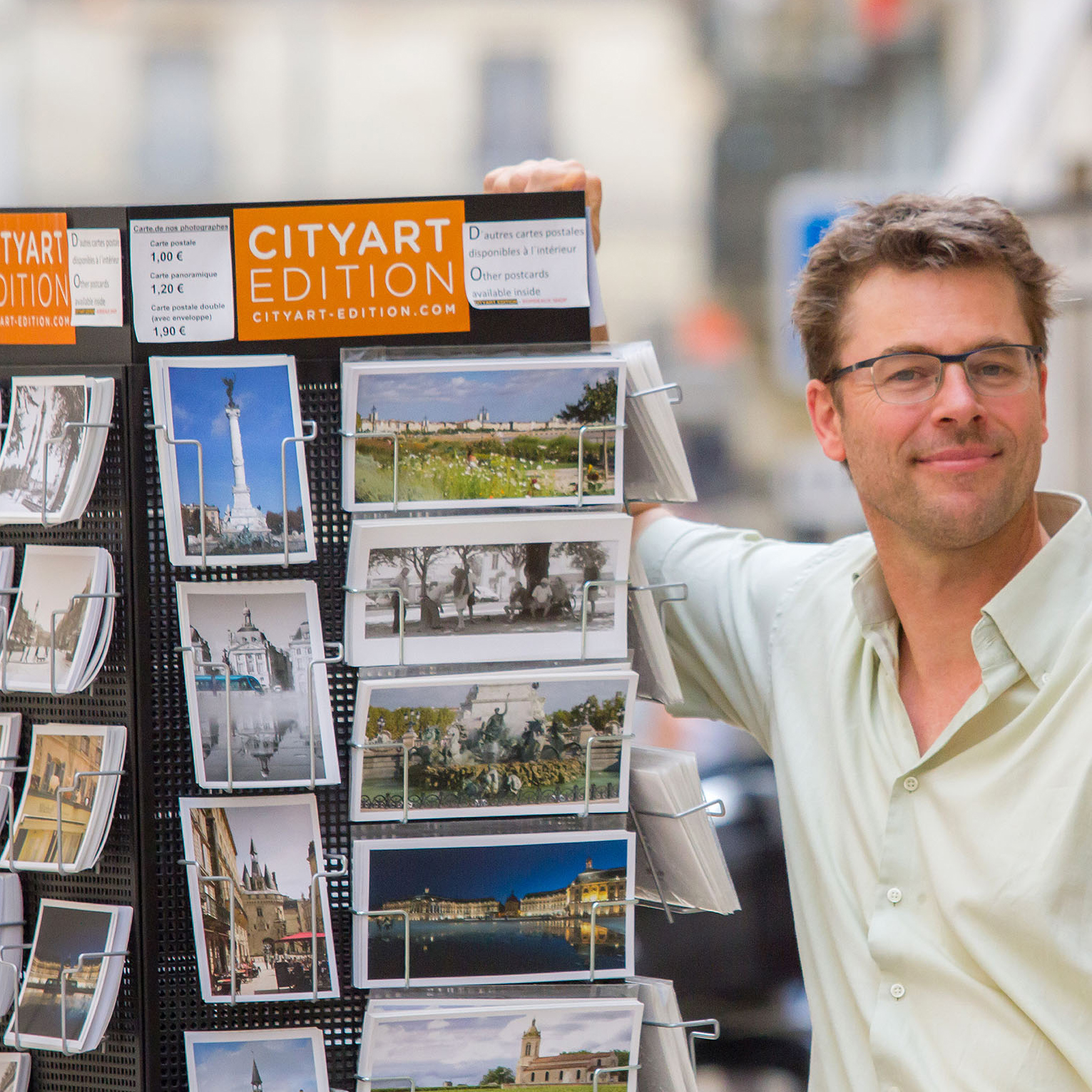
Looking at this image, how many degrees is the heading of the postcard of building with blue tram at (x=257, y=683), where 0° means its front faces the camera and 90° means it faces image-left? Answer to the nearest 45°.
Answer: approximately 0°
